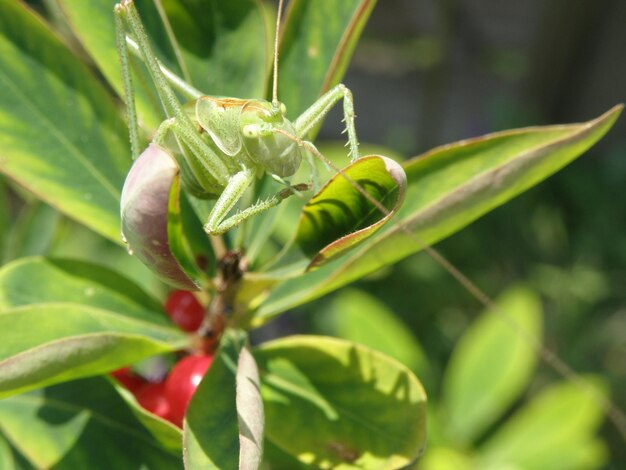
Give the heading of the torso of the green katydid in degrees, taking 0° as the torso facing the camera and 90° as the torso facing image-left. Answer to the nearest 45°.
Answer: approximately 315°

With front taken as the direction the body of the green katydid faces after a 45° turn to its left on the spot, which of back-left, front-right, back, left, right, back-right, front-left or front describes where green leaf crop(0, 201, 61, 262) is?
back-left
